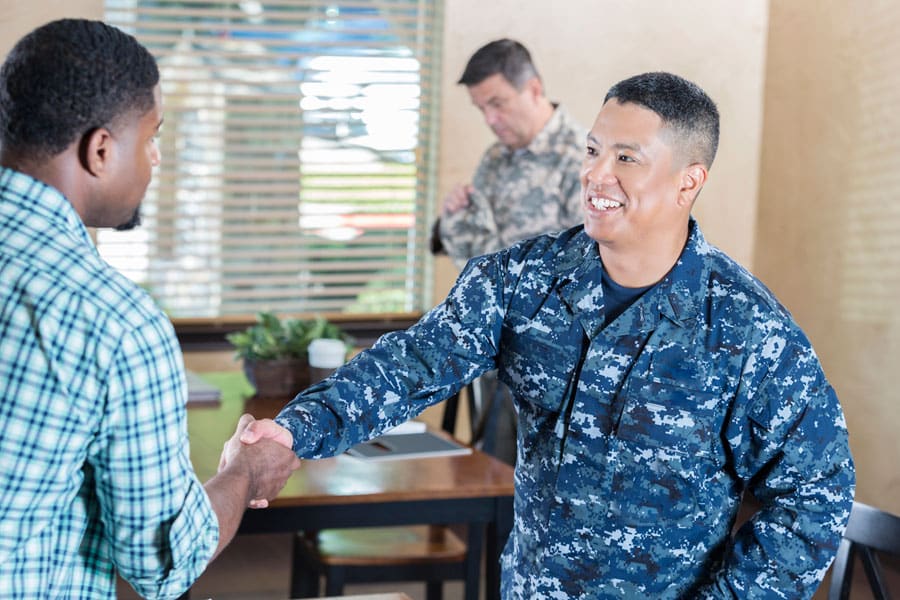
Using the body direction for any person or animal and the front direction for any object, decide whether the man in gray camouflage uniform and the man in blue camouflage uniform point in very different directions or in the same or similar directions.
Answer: same or similar directions

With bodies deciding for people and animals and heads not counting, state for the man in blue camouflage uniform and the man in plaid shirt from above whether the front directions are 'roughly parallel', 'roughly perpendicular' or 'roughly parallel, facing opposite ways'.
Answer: roughly parallel, facing opposite ways

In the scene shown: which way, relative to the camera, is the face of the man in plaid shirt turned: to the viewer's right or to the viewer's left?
to the viewer's right

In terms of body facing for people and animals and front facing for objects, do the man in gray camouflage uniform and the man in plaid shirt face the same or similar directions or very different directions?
very different directions

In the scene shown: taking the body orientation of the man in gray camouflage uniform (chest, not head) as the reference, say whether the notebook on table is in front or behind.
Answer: in front

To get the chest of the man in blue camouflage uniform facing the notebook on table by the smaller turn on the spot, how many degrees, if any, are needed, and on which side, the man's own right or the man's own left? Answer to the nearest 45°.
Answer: approximately 90° to the man's own right

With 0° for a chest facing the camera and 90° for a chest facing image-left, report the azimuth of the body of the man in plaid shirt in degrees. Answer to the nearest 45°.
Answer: approximately 225°

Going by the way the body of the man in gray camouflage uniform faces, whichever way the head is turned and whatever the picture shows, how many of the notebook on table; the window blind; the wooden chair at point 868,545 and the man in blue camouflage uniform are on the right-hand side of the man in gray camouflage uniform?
1

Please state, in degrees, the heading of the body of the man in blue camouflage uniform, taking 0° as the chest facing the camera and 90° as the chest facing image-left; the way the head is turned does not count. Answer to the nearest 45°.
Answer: approximately 45°

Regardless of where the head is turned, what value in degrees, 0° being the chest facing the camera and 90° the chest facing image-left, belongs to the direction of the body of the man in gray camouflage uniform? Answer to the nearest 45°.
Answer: approximately 45°

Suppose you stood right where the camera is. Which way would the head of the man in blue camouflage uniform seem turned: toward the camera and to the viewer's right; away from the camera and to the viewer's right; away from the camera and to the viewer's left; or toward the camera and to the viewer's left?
toward the camera and to the viewer's left

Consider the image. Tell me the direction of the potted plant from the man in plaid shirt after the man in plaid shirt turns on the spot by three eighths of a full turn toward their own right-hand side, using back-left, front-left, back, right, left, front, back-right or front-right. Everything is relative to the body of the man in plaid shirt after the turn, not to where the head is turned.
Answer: back

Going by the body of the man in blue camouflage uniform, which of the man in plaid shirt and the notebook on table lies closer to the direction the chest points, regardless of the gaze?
the man in plaid shirt

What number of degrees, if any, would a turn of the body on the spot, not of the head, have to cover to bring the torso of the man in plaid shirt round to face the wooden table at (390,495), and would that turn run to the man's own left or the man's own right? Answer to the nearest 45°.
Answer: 0° — they already face it

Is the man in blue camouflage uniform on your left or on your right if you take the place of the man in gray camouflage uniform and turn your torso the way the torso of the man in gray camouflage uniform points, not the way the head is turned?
on your left

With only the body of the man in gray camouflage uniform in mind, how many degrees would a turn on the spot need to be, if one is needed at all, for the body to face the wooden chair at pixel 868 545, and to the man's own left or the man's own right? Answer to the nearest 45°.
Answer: approximately 45° to the man's own left

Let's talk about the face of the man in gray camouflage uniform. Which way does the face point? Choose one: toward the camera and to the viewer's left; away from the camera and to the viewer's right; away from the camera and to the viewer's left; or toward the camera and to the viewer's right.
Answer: toward the camera and to the viewer's left
